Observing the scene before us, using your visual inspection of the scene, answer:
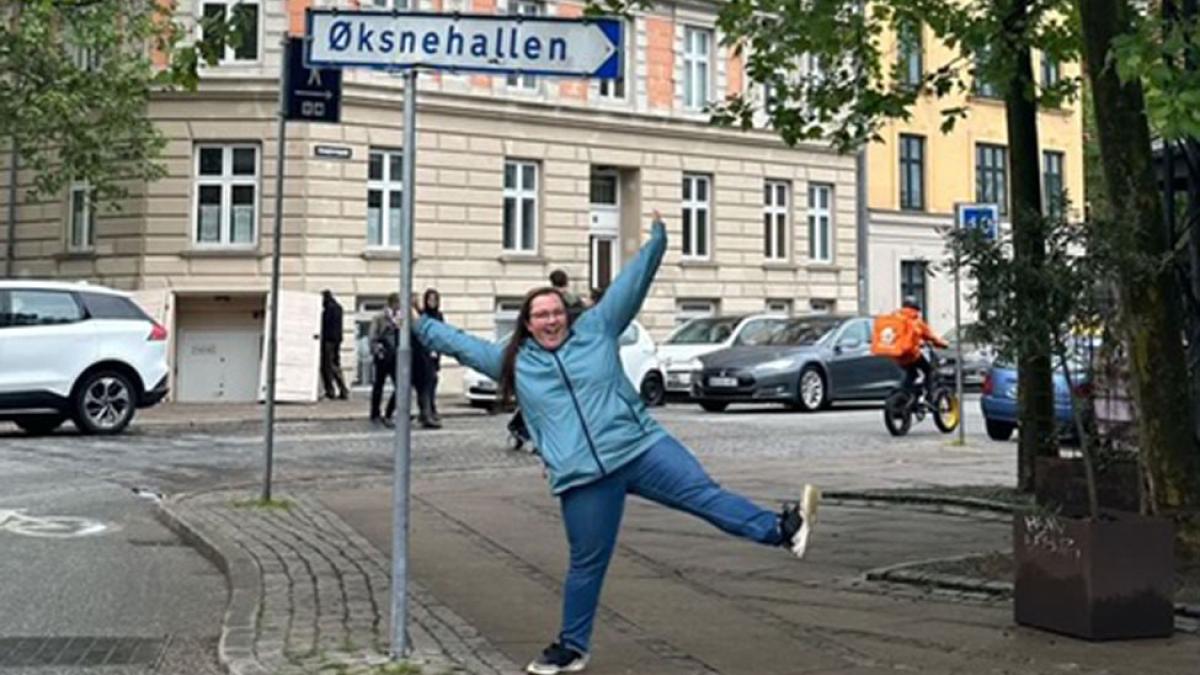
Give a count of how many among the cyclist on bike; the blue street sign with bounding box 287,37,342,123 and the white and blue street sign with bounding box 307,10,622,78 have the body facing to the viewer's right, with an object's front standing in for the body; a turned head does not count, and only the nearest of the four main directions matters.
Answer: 1

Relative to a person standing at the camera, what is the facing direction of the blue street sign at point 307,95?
facing the viewer

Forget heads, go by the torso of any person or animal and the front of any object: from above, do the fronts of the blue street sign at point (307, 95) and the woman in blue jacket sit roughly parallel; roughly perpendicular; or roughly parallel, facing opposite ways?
roughly parallel

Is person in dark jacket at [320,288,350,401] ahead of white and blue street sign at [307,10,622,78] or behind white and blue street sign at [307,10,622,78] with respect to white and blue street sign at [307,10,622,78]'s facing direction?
behind

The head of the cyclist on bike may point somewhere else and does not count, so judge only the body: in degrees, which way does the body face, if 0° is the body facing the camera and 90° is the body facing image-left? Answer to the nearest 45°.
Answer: approximately 270°

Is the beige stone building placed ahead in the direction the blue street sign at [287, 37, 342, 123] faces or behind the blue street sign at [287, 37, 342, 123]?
behind

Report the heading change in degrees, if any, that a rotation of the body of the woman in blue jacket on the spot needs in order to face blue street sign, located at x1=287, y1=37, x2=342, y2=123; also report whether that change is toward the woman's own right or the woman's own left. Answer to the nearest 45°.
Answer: approximately 135° to the woman's own right

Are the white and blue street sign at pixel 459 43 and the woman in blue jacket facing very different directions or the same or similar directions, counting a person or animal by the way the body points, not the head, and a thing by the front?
same or similar directions

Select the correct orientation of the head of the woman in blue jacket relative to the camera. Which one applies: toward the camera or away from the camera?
toward the camera

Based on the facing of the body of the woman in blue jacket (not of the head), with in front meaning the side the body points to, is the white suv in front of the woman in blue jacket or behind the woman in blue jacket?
behind

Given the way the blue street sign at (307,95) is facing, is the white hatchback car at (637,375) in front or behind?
behind
